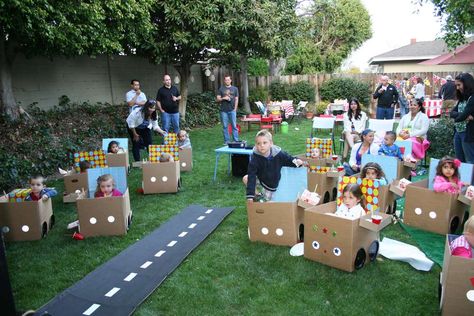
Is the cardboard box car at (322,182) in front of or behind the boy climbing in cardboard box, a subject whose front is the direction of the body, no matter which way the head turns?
behind

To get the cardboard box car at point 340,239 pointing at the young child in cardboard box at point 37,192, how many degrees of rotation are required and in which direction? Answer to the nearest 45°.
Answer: approximately 45° to its right

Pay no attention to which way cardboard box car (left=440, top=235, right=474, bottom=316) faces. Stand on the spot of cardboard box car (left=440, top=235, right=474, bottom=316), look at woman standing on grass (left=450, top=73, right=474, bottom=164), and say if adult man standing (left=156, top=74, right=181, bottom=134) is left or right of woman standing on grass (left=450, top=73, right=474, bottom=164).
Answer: left

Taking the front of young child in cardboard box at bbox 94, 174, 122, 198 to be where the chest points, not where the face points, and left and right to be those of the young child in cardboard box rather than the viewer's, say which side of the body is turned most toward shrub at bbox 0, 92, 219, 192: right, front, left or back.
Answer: back

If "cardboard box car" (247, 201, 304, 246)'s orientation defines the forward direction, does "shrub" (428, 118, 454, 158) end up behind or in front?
behind

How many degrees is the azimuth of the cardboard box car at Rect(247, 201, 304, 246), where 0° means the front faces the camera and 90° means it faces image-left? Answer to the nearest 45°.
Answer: approximately 0°

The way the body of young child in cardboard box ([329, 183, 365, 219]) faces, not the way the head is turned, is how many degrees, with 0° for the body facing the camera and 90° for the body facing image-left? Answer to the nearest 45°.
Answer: approximately 45°

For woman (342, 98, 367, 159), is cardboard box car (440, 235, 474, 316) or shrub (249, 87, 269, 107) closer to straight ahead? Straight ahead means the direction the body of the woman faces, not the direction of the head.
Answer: the cardboard box car

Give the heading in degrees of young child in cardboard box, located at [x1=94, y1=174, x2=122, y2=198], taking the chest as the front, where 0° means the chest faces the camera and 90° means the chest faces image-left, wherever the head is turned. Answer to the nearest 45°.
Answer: approximately 0°

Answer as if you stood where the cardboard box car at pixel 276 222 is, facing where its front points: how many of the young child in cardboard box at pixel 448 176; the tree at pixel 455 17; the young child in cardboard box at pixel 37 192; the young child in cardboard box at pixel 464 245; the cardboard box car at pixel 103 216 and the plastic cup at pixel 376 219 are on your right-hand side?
2
